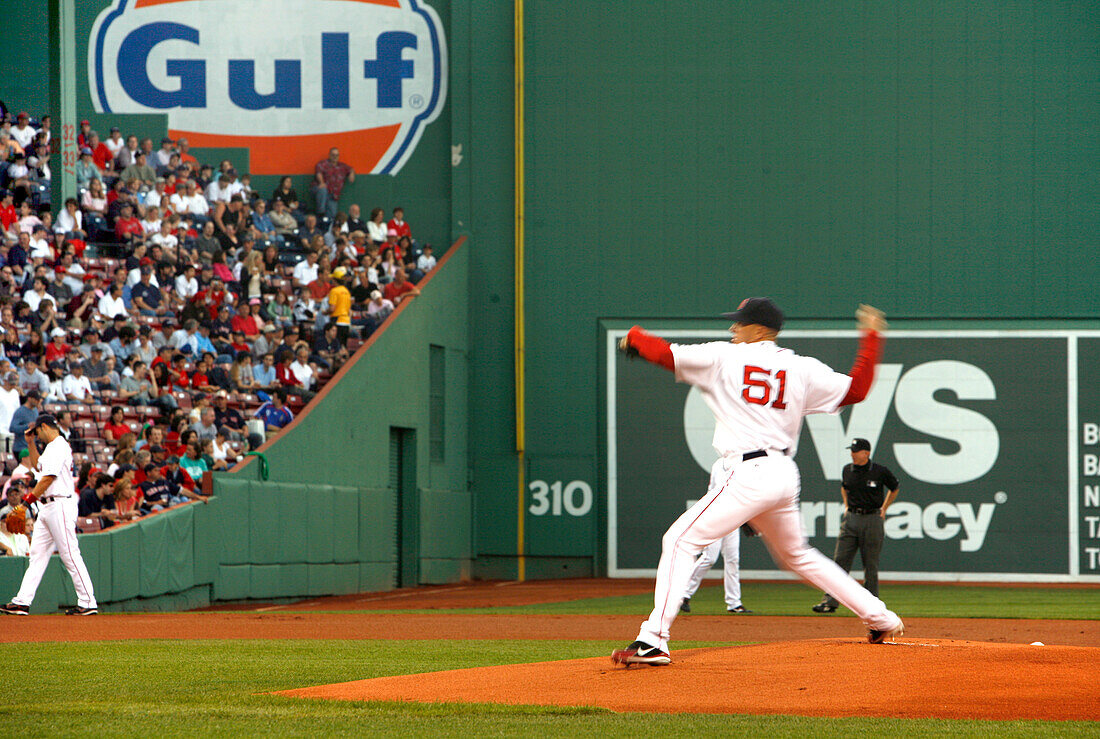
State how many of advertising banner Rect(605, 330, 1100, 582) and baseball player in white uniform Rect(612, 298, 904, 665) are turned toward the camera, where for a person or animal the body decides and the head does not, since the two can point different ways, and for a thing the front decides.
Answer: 1

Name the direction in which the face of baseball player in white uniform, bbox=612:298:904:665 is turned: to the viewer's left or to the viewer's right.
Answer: to the viewer's left

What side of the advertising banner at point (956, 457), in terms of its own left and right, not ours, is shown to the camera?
front

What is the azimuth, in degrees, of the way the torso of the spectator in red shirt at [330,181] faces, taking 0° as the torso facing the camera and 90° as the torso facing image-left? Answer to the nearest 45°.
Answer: approximately 0°

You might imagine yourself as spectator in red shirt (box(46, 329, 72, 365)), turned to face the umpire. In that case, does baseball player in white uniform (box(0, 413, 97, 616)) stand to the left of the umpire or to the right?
right

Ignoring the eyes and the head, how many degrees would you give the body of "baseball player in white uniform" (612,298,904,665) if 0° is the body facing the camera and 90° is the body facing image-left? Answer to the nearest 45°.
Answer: approximately 135°

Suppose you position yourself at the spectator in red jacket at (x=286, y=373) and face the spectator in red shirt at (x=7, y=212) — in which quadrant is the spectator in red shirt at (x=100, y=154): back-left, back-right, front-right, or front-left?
front-right

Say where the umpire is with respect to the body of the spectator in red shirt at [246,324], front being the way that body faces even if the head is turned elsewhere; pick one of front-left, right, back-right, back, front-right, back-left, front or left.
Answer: front

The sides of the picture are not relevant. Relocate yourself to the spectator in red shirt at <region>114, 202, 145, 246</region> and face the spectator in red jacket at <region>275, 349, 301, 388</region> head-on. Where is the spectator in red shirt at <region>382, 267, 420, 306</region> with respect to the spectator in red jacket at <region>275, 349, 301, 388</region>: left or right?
left

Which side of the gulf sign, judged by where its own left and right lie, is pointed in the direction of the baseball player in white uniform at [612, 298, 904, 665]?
front

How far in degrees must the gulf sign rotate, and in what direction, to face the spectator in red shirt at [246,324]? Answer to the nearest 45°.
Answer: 0° — it already faces them

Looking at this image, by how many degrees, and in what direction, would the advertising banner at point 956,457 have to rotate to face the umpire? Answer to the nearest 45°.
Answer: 0° — it already faces them

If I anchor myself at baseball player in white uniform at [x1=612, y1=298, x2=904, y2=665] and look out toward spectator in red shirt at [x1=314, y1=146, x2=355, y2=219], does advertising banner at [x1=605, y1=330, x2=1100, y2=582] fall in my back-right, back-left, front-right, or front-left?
front-right

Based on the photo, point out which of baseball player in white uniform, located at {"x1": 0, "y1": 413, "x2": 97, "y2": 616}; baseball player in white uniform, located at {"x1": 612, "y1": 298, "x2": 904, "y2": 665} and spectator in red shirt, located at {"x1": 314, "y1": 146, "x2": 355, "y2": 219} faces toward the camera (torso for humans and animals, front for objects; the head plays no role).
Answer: the spectator in red shirt

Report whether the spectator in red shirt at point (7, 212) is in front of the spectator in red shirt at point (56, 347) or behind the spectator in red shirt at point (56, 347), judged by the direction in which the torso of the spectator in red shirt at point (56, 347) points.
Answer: behind

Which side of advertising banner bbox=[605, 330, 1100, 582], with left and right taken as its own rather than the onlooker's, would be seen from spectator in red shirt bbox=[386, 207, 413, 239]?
right
